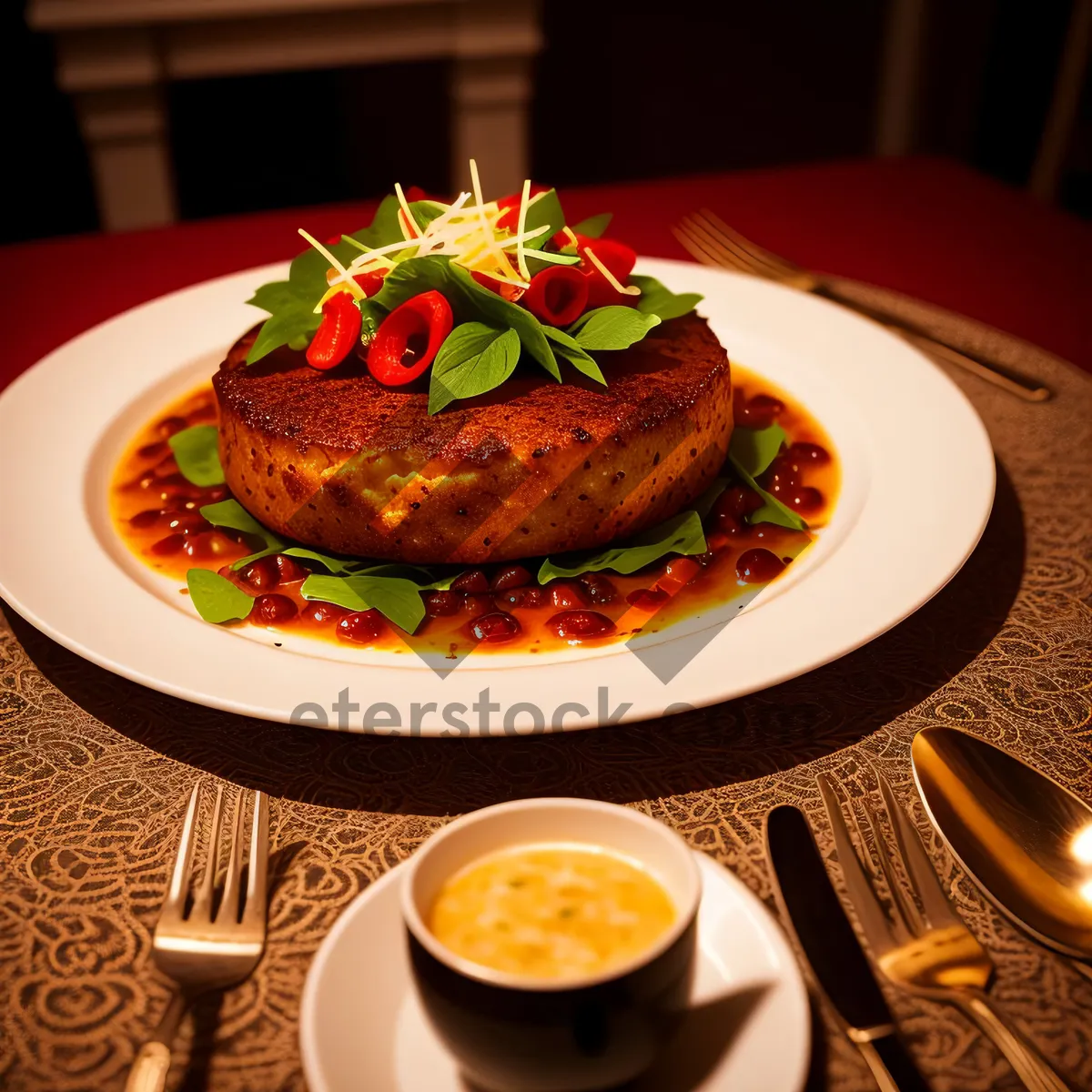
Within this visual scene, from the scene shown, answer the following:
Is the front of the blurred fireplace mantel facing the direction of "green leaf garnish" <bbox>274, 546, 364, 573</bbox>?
yes

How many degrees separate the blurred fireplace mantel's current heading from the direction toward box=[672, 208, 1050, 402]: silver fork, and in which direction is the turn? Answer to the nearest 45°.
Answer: approximately 45° to its left

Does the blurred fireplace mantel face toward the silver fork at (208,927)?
yes

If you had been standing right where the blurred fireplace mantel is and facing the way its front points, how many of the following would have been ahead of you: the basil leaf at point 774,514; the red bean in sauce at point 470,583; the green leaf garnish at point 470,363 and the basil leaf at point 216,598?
4

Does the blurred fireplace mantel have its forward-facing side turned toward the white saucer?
yes

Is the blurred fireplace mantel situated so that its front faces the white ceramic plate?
yes

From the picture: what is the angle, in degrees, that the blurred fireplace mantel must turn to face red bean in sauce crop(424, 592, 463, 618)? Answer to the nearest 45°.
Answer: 0° — it already faces it

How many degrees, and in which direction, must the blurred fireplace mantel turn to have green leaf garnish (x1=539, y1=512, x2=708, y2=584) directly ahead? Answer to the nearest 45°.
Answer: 0° — it already faces it

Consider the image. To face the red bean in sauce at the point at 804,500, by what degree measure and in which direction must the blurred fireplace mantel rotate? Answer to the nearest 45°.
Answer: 0° — it already faces it

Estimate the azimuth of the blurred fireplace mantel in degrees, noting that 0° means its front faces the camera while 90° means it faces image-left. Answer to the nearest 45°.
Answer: approximately 0°

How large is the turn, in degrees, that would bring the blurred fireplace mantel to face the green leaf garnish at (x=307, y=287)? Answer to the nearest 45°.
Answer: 0° — it already faces it
